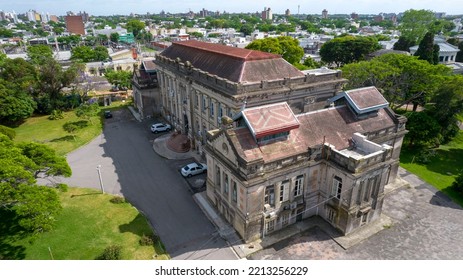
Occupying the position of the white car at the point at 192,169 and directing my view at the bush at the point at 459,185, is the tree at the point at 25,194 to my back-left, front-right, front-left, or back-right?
back-right

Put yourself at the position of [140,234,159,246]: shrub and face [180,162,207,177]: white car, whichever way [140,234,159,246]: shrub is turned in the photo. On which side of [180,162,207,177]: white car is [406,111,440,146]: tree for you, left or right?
right

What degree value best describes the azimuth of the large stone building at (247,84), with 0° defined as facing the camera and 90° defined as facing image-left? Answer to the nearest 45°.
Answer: approximately 45°

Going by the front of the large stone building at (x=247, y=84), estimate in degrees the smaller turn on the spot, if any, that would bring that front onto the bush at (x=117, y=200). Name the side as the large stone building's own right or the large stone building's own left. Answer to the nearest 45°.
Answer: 0° — it already faces it

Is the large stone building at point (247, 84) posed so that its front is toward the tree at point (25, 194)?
yes

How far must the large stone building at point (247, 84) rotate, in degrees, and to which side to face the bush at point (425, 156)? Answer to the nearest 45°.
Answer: approximately 135° to its left

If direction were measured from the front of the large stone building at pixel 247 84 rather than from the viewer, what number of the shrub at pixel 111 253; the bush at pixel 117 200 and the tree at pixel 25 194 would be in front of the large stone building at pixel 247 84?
3

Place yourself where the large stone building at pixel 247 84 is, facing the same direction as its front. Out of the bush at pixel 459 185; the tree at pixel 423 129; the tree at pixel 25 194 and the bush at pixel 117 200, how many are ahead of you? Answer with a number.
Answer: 2

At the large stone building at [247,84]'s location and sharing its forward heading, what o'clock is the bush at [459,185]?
The bush is roughly at 8 o'clock from the large stone building.

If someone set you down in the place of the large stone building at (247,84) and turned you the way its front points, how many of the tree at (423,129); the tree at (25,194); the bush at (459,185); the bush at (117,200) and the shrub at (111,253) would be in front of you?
3

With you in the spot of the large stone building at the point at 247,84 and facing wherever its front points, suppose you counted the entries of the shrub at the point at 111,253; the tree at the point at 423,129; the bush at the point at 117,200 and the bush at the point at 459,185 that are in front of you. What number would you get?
2

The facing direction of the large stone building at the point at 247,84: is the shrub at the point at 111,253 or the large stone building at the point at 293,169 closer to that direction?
the shrub

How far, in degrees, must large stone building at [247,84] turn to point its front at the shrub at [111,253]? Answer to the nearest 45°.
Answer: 0° — it already faces it

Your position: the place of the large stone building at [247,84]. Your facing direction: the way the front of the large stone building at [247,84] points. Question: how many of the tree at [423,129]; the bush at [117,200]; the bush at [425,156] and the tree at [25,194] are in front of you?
2

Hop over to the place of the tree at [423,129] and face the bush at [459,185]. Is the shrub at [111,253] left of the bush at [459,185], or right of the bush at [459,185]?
right

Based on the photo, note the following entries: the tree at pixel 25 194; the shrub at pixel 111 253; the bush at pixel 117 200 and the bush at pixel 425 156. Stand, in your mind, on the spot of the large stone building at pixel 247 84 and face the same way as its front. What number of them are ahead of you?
3

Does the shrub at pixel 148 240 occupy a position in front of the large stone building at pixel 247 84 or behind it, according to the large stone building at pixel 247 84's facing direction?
in front
